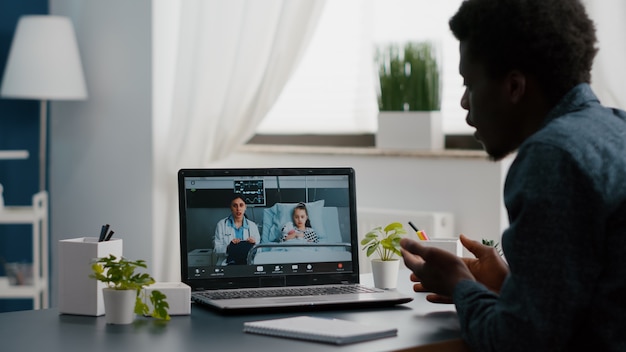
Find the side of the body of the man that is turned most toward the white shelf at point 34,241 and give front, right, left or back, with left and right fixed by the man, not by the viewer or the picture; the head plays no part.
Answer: front

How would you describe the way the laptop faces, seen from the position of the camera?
facing the viewer and to the right of the viewer

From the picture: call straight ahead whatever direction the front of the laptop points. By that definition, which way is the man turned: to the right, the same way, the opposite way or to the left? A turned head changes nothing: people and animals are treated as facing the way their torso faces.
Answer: the opposite way

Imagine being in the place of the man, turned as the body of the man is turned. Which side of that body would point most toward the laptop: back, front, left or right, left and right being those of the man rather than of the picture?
front

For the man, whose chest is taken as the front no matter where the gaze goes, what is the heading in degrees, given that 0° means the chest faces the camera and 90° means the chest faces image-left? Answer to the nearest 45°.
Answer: approximately 135°

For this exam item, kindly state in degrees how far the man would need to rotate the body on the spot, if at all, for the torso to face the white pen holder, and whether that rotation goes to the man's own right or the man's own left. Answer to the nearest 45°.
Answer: approximately 45° to the man's own left
